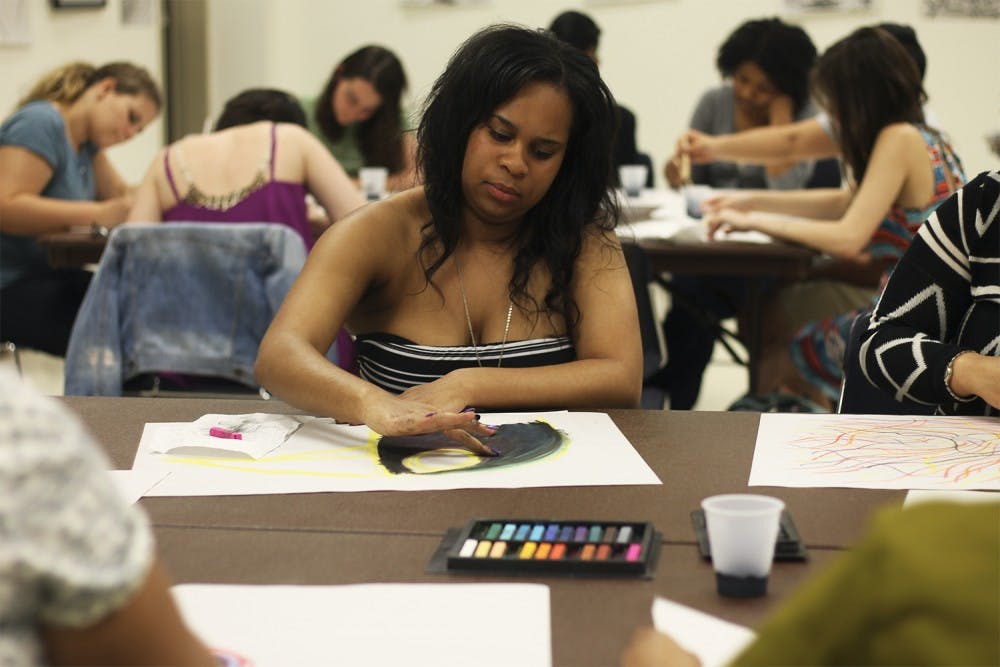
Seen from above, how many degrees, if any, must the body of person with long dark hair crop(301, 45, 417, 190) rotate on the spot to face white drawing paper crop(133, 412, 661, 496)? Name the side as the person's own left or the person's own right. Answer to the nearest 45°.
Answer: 0° — they already face it

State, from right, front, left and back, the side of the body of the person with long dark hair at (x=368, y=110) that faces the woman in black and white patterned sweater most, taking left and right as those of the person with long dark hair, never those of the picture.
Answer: front

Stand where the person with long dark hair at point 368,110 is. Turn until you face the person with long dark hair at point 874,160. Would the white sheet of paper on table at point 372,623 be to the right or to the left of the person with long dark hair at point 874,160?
right

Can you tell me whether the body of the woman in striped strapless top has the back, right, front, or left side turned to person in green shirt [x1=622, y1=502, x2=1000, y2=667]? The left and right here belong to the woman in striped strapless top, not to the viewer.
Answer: front

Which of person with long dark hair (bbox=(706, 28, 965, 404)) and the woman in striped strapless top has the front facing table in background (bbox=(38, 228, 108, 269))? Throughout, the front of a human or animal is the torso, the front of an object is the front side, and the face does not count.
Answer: the person with long dark hair

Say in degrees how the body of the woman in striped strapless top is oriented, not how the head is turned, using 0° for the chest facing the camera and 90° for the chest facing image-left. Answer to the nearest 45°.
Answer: approximately 0°

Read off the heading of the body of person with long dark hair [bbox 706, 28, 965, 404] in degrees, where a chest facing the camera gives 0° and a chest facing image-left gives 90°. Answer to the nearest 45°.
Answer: approximately 90°

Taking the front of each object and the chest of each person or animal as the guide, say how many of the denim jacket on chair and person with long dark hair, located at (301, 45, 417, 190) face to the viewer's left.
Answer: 0

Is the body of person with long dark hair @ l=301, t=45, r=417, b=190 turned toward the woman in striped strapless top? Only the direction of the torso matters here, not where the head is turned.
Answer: yes

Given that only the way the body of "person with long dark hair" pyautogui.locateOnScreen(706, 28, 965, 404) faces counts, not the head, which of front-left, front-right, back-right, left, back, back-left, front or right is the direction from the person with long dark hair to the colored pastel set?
left

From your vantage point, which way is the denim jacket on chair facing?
away from the camera

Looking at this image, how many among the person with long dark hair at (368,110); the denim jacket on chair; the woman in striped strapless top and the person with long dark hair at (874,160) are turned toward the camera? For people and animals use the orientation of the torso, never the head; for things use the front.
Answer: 2

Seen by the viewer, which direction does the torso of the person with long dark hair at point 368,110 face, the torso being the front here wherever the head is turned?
toward the camera

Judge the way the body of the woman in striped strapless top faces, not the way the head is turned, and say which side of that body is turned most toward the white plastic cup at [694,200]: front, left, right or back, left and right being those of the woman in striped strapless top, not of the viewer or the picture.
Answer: back
